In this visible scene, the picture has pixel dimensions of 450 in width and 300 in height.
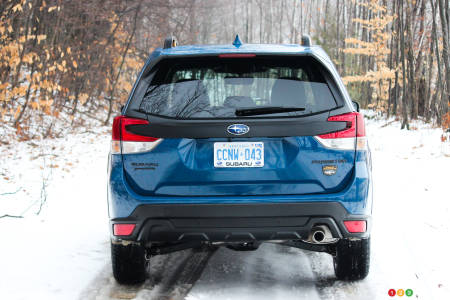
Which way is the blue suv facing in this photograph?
away from the camera
